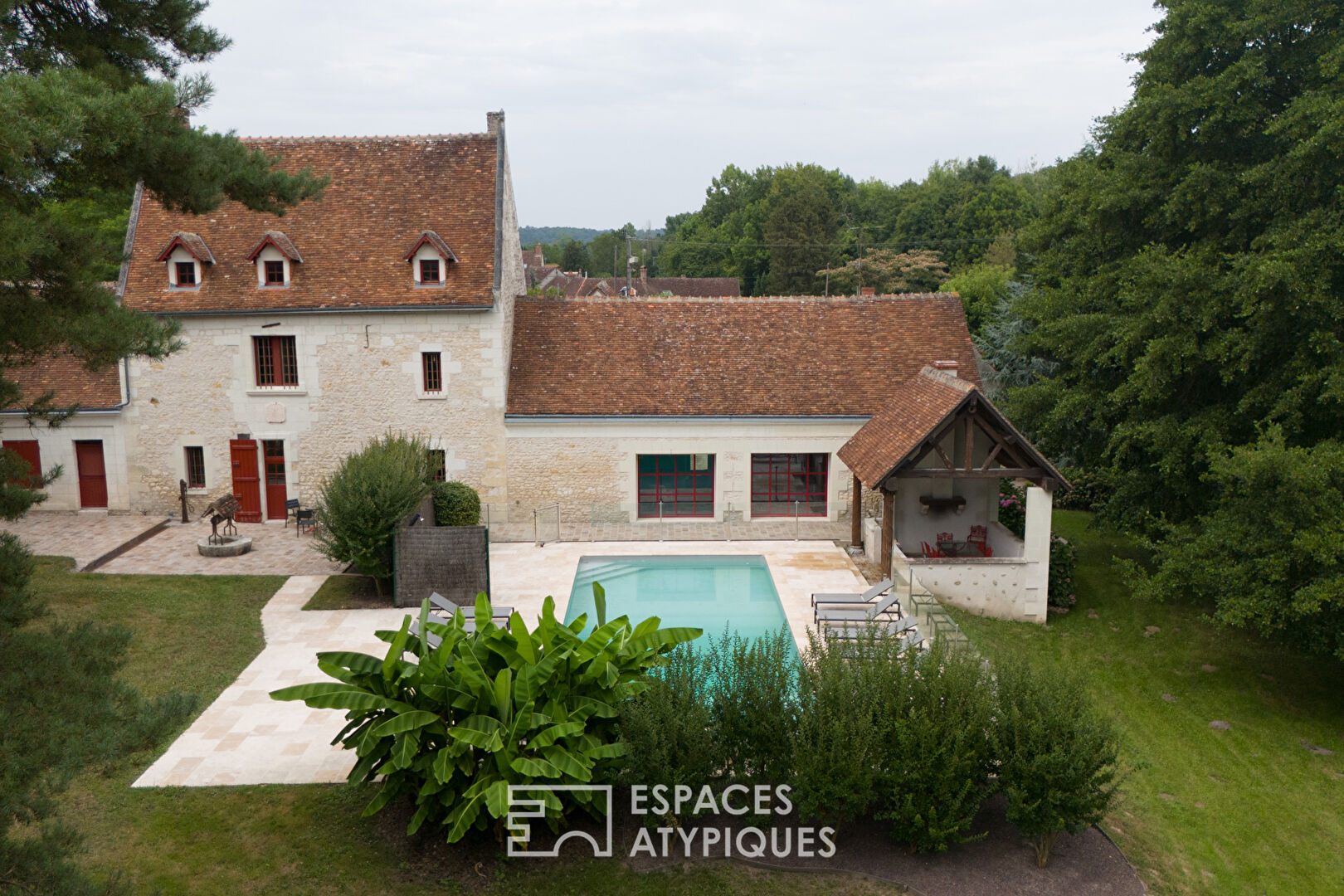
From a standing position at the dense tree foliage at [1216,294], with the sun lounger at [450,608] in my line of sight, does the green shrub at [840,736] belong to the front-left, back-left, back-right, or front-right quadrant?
front-left

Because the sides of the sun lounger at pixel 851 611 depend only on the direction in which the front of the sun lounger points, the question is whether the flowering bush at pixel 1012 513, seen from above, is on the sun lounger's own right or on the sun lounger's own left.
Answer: on the sun lounger's own right

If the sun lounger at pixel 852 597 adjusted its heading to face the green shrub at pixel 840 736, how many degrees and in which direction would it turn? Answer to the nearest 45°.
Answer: approximately 90° to its left

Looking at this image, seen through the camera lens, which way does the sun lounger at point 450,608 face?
facing to the right of the viewer

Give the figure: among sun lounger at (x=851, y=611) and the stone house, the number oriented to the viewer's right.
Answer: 0

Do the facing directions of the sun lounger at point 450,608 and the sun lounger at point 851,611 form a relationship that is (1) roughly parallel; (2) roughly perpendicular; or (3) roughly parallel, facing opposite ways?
roughly parallel, facing opposite ways

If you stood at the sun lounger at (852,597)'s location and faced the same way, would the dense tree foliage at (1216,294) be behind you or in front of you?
behind

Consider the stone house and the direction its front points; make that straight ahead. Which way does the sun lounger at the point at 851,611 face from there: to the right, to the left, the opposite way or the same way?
to the right

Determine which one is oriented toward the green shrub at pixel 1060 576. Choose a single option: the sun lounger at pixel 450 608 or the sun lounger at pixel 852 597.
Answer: the sun lounger at pixel 450 608

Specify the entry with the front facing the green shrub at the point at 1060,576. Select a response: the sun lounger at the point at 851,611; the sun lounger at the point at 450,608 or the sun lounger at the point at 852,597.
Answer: the sun lounger at the point at 450,608

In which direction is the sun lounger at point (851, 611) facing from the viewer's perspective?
to the viewer's left

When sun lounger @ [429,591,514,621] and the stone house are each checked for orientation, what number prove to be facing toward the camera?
1

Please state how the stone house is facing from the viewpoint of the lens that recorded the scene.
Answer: facing the viewer

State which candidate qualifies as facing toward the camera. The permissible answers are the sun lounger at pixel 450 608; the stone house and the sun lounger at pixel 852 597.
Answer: the stone house

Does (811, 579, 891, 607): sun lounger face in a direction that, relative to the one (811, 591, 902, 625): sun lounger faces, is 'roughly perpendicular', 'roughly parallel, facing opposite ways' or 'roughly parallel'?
roughly parallel

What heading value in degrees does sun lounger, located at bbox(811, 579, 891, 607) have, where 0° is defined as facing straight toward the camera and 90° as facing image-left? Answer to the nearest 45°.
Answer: approximately 90°

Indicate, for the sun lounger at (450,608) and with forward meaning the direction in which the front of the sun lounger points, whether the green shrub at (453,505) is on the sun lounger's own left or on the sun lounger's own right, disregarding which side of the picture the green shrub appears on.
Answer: on the sun lounger's own left
